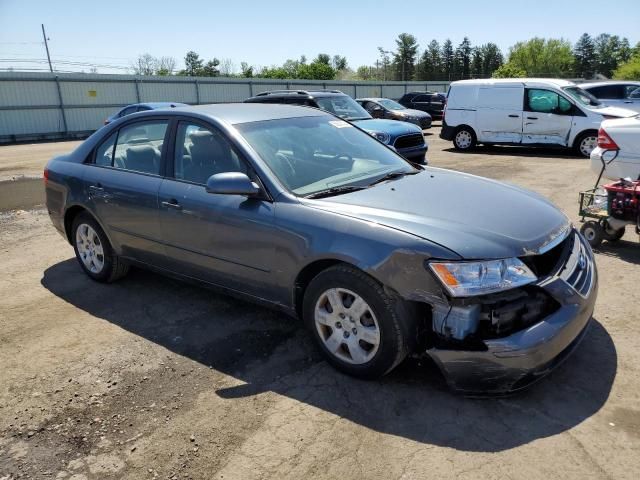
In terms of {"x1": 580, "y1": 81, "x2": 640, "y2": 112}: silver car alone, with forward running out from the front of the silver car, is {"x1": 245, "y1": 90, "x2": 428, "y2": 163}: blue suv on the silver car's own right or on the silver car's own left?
on the silver car's own right

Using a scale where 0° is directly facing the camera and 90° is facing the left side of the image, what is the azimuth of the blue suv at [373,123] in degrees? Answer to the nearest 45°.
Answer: approximately 315°

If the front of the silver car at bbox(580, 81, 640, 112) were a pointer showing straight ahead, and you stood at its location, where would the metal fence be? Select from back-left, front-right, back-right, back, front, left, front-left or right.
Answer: back

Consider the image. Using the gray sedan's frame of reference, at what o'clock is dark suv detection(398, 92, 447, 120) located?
The dark suv is roughly at 8 o'clock from the gray sedan.

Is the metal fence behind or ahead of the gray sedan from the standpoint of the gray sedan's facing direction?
behind

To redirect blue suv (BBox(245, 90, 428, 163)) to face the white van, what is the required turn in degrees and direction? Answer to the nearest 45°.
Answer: approximately 90° to its left

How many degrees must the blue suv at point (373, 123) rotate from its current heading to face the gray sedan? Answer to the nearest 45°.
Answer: approximately 45° to its right

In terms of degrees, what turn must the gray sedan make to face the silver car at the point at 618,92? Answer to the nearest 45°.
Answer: approximately 90° to its left

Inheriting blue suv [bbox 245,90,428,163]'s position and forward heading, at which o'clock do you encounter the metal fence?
The metal fence is roughly at 6 o'clock from the blue suv.

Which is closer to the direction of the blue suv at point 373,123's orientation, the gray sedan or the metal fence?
the gray sedan

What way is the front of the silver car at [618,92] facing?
to the viewer's right

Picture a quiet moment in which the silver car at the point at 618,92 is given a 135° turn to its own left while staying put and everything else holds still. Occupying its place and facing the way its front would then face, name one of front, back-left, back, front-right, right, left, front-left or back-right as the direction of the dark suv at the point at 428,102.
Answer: front
